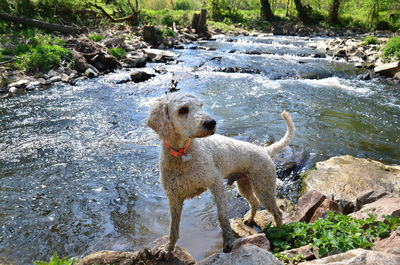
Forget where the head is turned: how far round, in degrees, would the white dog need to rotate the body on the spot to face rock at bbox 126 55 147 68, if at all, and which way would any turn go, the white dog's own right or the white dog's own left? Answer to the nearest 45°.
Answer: approximately 135° to the white dog's own right

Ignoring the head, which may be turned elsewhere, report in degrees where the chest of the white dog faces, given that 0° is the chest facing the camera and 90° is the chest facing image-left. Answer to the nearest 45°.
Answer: approximately 45°

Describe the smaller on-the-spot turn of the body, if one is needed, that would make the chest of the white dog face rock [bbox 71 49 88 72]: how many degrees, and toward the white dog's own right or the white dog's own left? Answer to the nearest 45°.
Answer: approximately 90° to the white dog's own right

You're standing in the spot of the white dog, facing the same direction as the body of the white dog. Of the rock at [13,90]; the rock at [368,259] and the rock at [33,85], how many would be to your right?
2

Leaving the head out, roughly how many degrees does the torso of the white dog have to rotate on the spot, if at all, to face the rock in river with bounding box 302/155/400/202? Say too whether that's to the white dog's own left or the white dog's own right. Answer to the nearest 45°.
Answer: approximately 180°

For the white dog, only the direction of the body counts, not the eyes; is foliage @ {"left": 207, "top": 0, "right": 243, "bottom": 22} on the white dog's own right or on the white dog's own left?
on the white dog's own right

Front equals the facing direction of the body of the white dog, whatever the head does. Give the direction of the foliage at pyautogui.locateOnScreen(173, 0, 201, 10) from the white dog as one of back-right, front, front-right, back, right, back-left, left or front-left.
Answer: back-right

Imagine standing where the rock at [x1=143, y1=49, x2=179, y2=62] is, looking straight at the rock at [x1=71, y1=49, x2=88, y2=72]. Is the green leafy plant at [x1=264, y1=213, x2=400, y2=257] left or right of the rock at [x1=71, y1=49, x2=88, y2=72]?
left

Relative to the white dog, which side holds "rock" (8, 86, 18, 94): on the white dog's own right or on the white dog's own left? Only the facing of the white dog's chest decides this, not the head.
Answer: on the white dog's own right

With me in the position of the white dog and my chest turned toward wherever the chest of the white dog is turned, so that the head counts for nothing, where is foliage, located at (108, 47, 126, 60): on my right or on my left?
on my right

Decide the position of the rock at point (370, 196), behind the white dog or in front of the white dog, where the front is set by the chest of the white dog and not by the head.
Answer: behind

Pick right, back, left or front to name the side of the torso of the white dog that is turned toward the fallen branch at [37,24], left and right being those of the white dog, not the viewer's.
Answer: right
